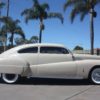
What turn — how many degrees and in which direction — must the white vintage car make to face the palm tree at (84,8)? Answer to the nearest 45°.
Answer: approximately 90° to its left

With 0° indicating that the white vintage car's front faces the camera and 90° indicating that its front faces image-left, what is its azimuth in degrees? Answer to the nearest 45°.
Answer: approximately 270°
